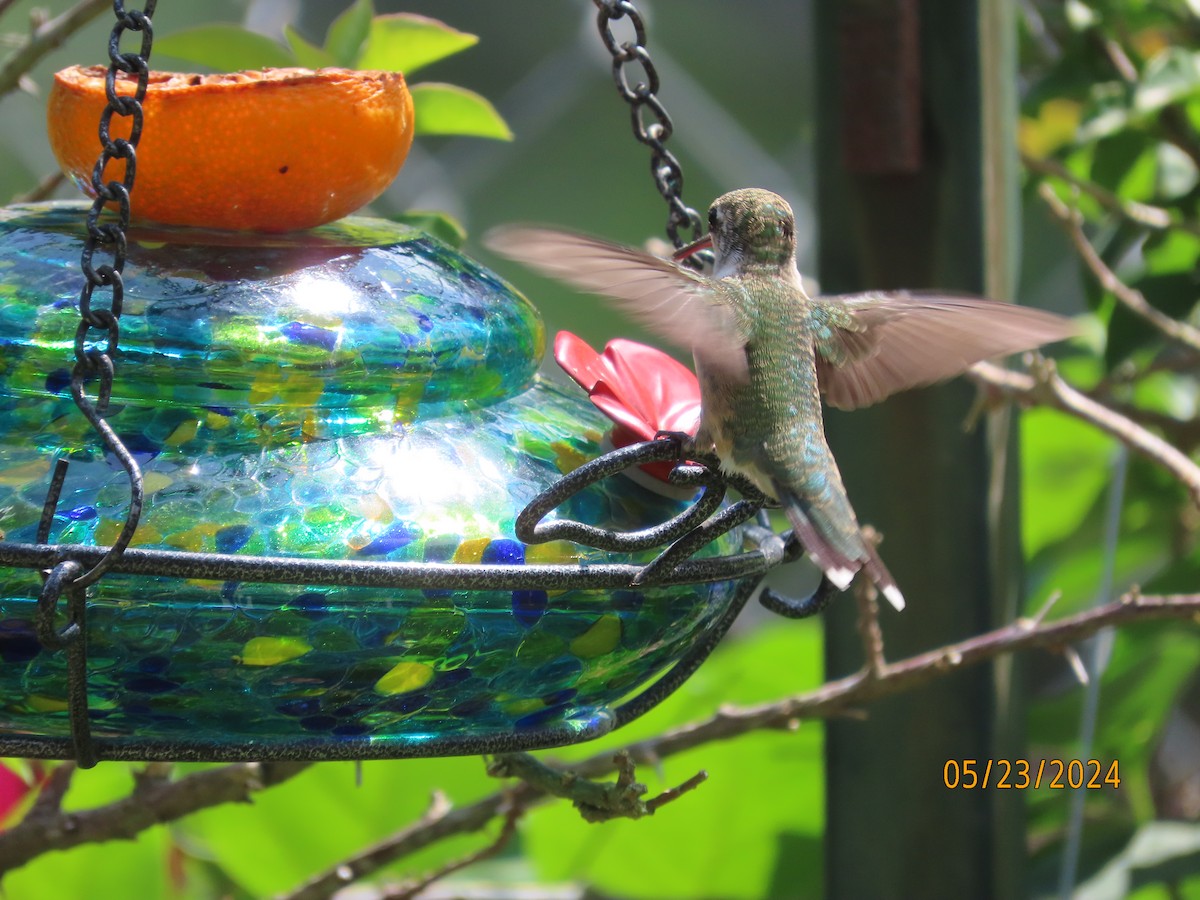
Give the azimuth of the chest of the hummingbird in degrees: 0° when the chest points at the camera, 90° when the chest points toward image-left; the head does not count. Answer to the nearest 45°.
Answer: approximately 135°

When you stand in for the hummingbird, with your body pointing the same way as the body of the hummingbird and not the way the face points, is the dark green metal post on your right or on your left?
on your right

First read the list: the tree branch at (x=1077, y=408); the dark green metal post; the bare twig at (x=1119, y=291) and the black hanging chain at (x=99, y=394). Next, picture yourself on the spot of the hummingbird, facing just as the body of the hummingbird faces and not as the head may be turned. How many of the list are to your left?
1

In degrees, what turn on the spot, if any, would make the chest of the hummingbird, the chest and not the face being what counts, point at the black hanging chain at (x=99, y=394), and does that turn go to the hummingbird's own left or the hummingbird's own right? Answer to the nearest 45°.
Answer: approximately 90° to the hummingbird's own left

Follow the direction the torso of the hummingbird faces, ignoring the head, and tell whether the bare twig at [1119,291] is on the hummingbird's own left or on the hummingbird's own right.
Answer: on the hummingbird's own right
